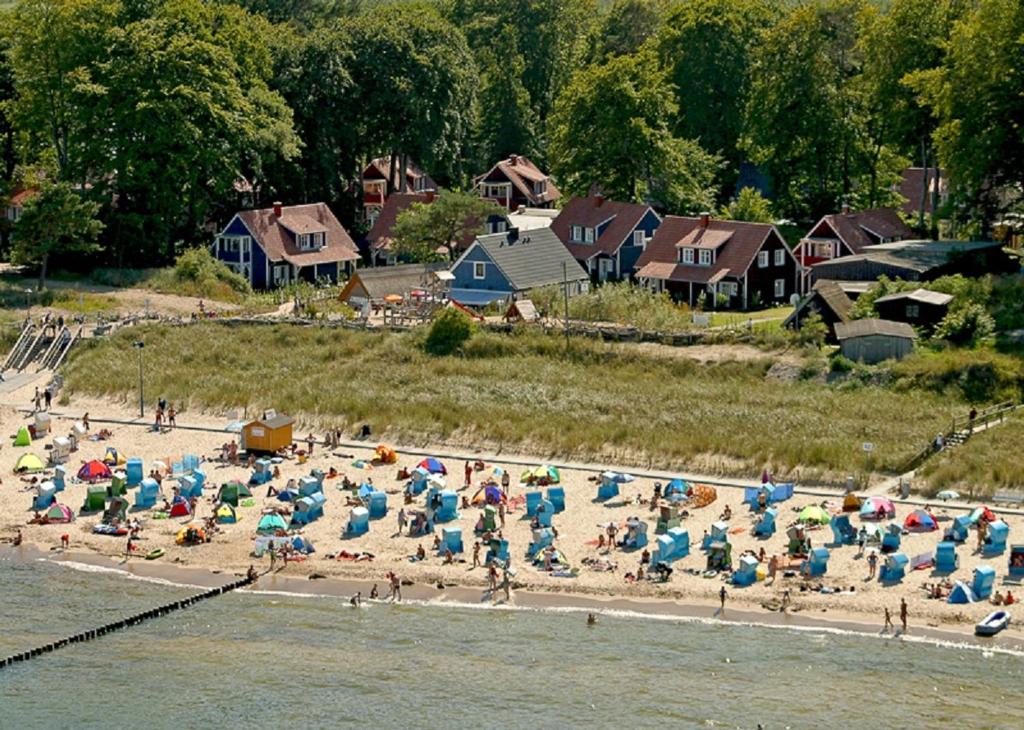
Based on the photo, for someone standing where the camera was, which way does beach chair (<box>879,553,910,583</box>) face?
facing the viewer and to the left of the viewer

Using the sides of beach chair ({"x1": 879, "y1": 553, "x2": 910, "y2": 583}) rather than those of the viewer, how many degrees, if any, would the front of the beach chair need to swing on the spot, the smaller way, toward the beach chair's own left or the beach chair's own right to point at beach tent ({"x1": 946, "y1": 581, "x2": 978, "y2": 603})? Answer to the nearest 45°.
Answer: approximately 90° to the beach chair's own left

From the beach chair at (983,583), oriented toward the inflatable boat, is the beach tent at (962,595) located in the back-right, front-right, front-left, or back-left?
front-right

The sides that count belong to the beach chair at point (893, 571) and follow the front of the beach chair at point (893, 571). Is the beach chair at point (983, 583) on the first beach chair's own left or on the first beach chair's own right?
on the first beach chair's own left

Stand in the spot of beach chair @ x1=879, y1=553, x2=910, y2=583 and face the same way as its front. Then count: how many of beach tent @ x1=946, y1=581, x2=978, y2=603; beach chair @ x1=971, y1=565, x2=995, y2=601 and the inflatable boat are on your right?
0

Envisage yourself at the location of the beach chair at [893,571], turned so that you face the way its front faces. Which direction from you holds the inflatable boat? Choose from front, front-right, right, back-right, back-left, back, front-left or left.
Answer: left

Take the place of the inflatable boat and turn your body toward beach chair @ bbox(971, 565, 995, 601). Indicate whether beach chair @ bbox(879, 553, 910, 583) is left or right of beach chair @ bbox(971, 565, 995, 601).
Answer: left
